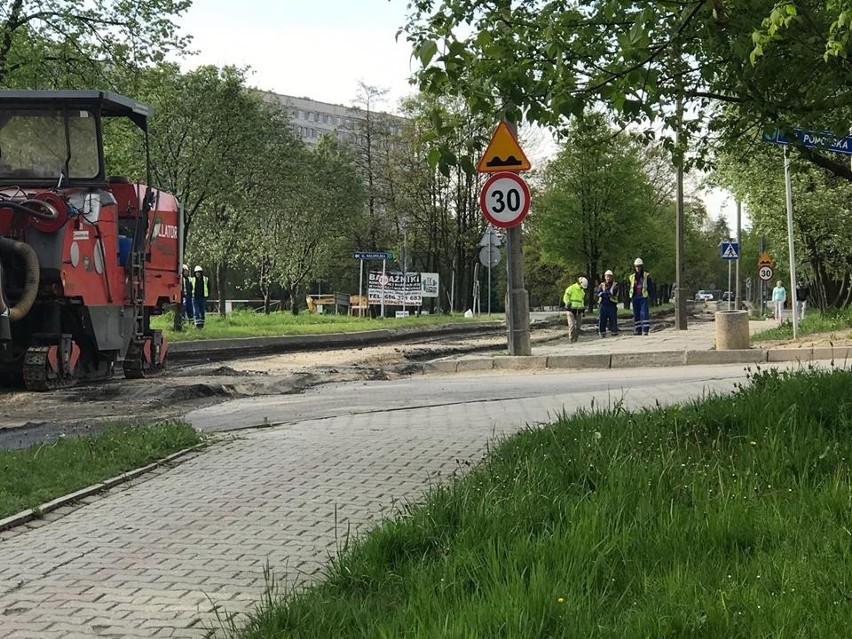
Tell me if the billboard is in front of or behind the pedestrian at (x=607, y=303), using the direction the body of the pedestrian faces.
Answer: behind

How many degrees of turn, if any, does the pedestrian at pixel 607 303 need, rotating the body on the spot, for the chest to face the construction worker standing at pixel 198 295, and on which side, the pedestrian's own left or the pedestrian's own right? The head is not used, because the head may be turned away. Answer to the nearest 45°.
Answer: approximately 90° to the pedestrian's own right

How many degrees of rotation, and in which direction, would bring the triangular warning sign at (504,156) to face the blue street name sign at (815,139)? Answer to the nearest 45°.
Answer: approximately 45° to its left

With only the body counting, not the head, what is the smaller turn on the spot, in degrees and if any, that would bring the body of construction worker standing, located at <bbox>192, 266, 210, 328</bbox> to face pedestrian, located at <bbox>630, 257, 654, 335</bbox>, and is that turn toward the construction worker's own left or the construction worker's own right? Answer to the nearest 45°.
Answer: approximately 45° to the construction worker's own left

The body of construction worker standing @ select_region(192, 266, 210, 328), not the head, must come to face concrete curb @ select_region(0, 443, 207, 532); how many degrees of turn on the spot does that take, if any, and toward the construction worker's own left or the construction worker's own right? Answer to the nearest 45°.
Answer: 0° — they already face it

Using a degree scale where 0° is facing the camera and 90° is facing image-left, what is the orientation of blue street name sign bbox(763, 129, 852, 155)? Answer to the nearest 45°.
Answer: approximately 0°

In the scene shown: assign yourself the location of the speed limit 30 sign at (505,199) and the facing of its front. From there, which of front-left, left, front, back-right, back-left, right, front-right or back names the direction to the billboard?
back
